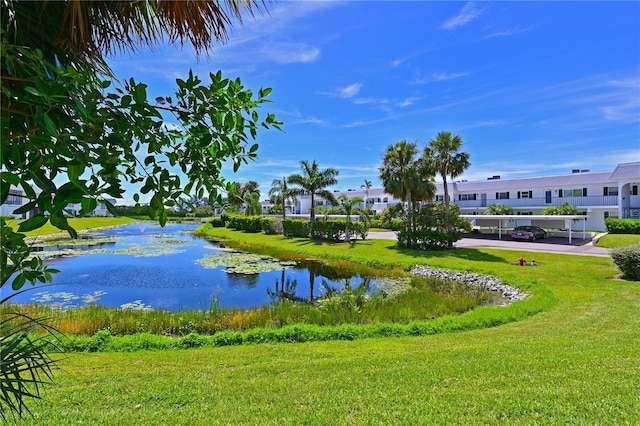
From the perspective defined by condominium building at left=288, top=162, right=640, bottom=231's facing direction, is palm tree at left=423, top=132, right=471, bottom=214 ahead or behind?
ahead

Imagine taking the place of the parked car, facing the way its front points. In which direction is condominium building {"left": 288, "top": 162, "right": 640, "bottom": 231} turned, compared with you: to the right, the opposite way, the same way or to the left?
the opposite way

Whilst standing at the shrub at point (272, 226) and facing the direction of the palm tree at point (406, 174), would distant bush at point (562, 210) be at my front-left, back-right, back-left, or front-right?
front-left

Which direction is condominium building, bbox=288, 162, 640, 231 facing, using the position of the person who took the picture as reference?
facing the viewer and to the left of the viewer

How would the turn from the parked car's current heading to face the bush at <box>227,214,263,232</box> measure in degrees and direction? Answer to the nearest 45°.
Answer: approximately 135° to its left

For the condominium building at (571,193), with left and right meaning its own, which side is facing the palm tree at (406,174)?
front
